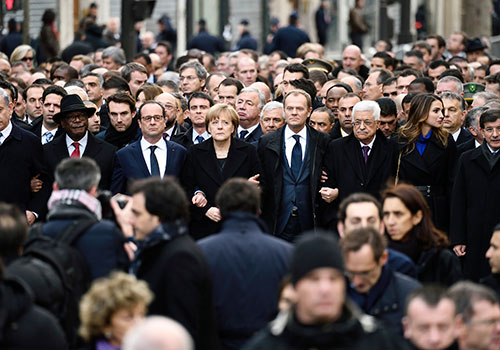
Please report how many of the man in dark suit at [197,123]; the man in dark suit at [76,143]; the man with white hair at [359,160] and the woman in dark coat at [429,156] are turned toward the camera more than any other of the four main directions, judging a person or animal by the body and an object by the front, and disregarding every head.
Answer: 4

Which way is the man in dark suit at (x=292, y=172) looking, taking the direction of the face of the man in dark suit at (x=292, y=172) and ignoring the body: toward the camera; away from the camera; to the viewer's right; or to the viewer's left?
toward the camera

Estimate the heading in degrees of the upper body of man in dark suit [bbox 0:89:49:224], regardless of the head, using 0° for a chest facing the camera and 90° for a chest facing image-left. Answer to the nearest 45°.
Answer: approximately 0°

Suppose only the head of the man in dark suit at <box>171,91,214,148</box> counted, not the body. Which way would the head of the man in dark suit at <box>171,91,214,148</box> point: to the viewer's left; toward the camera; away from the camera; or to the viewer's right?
toward the camera

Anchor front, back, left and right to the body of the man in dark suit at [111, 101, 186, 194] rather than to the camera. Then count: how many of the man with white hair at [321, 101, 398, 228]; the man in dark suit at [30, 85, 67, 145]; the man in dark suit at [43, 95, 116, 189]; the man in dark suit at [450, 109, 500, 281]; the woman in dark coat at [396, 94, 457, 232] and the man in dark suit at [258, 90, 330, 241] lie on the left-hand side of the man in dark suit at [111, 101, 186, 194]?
4

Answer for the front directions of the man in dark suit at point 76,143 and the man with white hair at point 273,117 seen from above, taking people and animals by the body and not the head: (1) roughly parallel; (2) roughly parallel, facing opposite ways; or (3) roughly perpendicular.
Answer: roughly parallel

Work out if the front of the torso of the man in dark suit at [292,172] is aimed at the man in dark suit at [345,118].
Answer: no

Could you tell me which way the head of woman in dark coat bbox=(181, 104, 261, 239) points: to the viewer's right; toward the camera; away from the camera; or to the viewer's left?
toward the camera

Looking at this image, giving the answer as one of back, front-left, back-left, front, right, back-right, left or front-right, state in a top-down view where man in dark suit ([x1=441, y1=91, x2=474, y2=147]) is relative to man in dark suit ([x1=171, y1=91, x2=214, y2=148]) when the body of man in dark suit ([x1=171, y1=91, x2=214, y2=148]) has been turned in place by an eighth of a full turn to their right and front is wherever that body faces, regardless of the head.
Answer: back-left

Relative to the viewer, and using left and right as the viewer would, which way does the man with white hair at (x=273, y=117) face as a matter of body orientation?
facing the viewer

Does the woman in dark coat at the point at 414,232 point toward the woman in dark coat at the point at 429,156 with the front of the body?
no

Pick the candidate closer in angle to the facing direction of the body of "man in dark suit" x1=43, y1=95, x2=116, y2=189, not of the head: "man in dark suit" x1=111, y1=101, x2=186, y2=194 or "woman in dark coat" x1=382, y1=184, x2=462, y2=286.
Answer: the woman in dark coat

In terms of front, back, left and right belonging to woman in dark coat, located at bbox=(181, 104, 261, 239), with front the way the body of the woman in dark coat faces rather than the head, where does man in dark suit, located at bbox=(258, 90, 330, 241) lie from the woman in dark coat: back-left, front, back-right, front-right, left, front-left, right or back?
left

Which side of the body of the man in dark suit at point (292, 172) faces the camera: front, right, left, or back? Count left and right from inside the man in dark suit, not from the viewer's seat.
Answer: front

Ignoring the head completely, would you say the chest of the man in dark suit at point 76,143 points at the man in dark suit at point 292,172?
no

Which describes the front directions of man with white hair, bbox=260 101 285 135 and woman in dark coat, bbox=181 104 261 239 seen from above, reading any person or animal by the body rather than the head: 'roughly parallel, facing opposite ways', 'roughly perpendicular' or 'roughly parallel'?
roughly parallel

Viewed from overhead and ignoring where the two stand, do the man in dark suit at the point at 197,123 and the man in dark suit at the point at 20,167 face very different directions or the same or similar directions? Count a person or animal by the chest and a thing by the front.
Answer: same or similar directions

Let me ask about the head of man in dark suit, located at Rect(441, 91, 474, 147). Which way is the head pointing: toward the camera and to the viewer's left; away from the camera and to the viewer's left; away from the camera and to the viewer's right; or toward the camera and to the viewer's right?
toward the camera and to the viewer's left

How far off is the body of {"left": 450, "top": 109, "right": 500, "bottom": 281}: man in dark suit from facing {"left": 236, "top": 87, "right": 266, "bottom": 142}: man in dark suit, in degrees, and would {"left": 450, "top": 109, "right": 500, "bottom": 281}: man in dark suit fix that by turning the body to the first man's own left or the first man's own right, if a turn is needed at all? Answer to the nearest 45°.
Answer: approximately 135° to the first man's own right

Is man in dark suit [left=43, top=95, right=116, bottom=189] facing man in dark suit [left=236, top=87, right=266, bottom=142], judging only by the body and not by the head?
no
